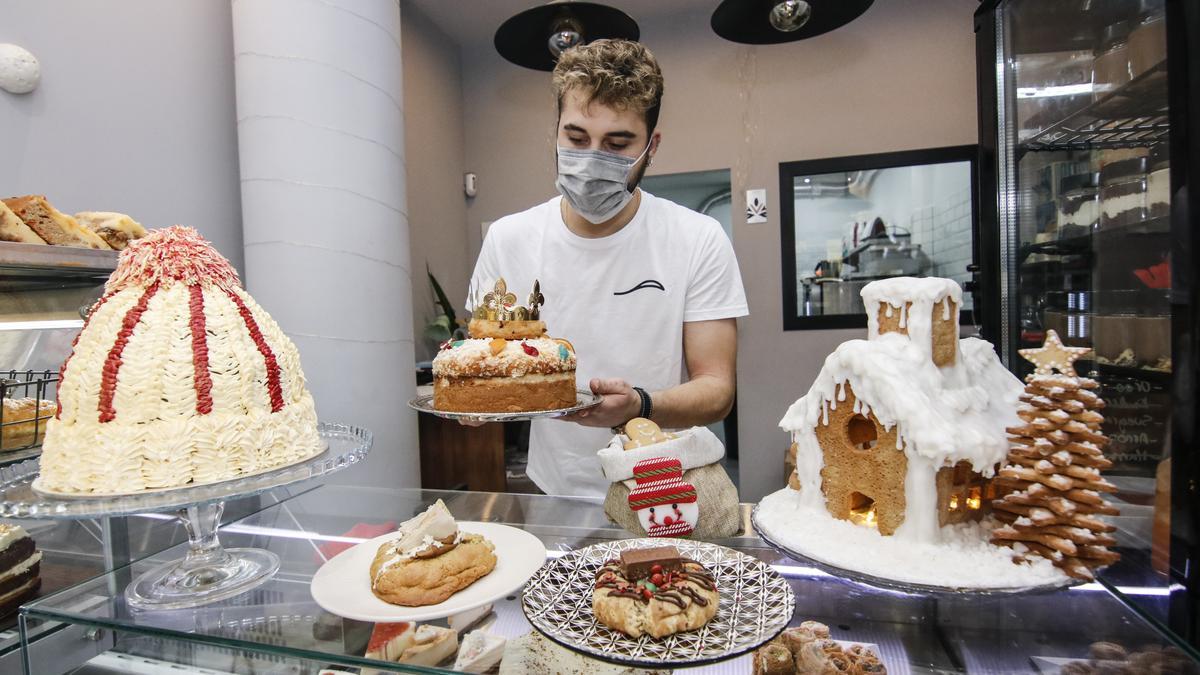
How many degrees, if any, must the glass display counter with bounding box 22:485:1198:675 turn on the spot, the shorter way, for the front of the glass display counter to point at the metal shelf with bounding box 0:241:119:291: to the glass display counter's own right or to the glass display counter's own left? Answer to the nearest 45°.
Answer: approximately 135° to the glass display counter's own right

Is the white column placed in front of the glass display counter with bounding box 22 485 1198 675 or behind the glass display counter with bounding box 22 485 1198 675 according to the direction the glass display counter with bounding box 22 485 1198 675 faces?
behind

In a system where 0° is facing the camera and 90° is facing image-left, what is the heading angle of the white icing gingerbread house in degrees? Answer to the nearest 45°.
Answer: approximately 45°

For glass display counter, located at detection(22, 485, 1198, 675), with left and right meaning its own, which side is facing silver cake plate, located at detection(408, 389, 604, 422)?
back

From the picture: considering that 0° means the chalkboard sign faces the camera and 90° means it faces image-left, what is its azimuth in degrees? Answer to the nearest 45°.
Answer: approximately 0°

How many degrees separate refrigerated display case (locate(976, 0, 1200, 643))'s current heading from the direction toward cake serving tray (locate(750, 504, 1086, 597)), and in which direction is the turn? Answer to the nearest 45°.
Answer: approximately 45° to its left

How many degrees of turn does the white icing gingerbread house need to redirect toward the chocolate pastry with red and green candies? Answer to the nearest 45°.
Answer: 0° — it already faces it

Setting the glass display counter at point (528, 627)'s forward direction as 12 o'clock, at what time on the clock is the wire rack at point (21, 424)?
The wire rack is roughly at 4 o'clock from the glass display counter.

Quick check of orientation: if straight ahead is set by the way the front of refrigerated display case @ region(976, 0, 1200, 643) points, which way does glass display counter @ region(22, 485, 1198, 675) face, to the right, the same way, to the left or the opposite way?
to the left

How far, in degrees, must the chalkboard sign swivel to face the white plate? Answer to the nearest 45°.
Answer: approximately 45° to its right
